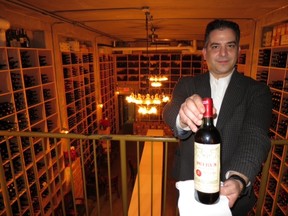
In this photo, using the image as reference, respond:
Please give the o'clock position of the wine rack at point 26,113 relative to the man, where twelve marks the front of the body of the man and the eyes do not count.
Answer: The wine rack is roughly at 4 o'clock from the man.

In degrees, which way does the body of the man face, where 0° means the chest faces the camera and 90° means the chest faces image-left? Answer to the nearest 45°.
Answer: approximately 0°

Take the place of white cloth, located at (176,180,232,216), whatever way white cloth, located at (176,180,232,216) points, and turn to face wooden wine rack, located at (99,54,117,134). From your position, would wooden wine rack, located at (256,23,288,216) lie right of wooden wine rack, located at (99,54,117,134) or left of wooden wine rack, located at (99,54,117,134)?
right

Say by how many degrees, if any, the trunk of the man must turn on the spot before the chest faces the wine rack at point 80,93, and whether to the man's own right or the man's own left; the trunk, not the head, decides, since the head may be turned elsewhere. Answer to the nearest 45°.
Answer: approximately 135° to the man's own right

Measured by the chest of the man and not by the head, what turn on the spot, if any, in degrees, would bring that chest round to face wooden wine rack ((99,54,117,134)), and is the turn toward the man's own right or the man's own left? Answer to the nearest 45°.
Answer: approximately 135° to the man's own right
